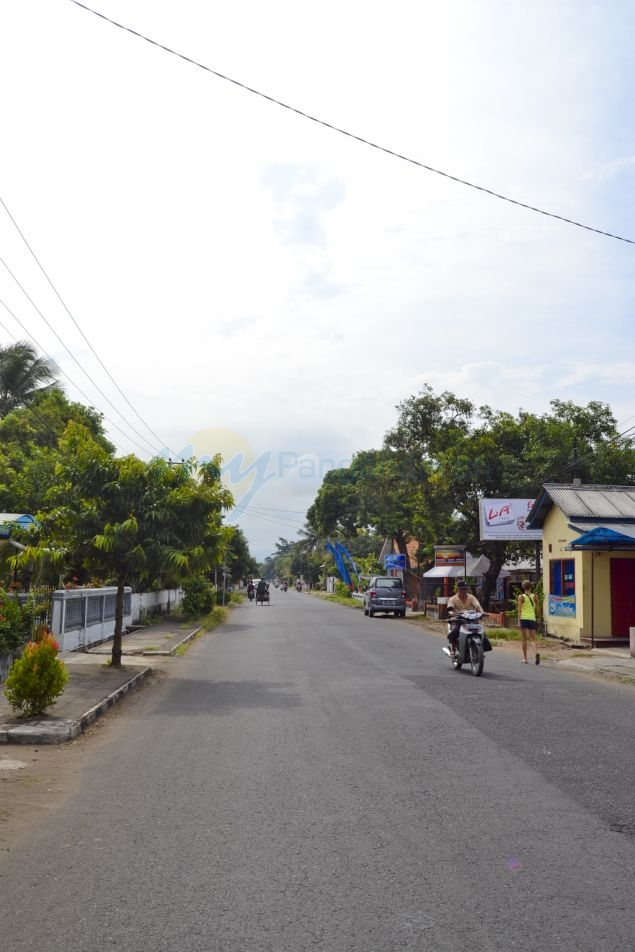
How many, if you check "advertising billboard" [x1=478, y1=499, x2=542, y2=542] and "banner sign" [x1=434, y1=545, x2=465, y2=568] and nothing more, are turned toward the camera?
2

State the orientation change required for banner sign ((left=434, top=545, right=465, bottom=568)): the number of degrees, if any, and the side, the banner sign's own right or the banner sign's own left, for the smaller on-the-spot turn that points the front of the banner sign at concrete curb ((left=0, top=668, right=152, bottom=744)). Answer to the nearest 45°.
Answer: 0° — it already faces it

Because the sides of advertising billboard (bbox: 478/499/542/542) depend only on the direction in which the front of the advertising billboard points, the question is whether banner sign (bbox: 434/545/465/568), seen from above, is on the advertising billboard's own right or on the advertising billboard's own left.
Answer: on the advertising billboard's own right

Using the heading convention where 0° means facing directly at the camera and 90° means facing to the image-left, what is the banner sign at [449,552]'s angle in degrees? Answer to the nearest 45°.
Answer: approximately 0°

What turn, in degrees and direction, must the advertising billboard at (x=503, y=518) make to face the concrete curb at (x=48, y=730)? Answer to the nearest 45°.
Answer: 0° — it already faces it

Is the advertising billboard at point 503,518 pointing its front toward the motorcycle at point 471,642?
yes
